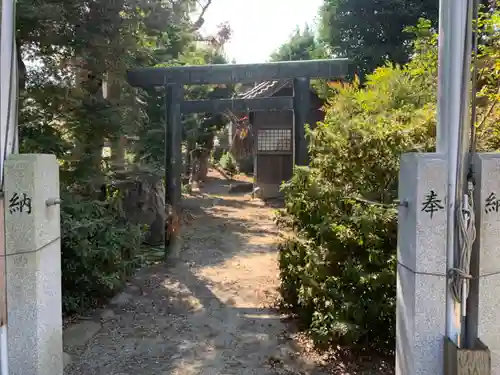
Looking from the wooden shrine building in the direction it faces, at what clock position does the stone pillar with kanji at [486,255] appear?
The stone pillar with kanji is roughly at 12 o'clock from the wooden shrine building.

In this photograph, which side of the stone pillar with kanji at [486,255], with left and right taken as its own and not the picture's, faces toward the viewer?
front

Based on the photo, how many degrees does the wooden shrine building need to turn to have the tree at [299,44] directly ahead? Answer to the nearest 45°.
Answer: approximately 180°

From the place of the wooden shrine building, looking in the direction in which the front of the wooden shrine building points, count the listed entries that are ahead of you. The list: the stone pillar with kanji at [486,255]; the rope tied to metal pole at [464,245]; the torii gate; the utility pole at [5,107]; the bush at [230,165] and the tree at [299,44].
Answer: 4

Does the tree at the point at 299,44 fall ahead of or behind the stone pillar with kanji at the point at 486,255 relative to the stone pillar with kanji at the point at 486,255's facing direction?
behind

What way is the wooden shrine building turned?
toward the camera

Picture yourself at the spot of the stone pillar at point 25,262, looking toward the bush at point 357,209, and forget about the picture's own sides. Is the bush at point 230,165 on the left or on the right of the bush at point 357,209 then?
left

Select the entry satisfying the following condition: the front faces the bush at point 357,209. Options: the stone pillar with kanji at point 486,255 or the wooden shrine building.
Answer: the wooden shrine building

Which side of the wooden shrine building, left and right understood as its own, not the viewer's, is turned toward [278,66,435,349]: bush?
front

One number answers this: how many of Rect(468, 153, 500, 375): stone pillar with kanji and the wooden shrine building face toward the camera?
2

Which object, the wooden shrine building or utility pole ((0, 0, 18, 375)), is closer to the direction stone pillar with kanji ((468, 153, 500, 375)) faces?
the utility pole

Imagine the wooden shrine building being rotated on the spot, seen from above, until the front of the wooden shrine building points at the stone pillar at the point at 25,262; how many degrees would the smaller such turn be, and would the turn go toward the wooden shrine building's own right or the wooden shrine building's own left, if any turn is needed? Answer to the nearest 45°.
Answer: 0° — it already faces it
